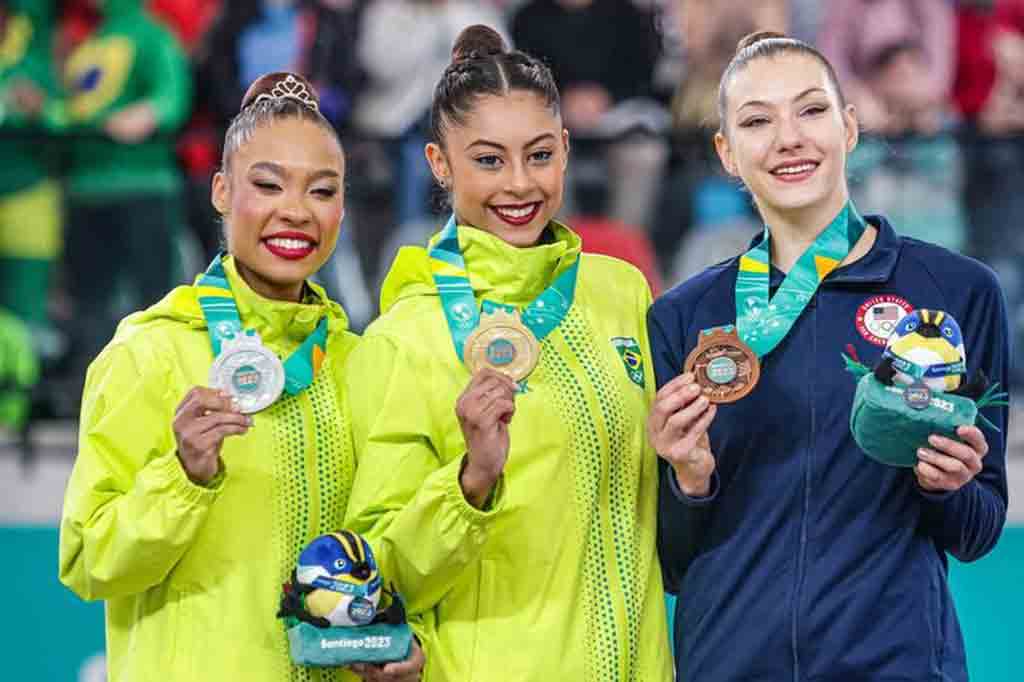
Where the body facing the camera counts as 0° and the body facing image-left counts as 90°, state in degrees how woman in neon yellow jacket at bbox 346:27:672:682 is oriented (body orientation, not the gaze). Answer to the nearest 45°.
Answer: approximately 315°

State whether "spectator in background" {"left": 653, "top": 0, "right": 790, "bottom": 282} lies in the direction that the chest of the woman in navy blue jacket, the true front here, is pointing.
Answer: no

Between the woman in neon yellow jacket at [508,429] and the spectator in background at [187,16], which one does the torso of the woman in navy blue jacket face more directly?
the woman in neon yellow jacket

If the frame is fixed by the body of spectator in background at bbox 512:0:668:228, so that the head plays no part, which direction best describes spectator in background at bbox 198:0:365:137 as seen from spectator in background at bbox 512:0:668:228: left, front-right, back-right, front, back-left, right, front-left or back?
right

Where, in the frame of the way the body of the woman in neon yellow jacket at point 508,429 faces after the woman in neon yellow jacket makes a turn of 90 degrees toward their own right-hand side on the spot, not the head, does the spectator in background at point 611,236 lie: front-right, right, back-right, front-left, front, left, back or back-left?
back-right

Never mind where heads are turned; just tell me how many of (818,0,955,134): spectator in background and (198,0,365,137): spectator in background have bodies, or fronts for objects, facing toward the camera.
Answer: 2

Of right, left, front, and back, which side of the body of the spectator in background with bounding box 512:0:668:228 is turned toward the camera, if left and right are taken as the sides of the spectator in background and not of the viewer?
front

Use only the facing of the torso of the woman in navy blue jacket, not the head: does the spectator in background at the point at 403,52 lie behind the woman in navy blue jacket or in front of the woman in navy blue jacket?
behind

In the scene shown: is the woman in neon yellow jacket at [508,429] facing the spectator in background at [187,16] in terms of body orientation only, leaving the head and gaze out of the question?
no

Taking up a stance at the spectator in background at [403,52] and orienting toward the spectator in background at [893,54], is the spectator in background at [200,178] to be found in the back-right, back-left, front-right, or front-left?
back-right

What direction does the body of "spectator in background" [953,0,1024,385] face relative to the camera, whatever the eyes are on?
toward the camera

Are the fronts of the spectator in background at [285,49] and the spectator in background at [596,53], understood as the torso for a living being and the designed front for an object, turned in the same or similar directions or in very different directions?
same or similar directions

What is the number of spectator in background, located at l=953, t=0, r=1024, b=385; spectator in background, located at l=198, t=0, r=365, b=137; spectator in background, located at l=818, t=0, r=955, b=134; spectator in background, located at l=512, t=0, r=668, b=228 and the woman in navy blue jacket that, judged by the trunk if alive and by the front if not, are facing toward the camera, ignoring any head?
5

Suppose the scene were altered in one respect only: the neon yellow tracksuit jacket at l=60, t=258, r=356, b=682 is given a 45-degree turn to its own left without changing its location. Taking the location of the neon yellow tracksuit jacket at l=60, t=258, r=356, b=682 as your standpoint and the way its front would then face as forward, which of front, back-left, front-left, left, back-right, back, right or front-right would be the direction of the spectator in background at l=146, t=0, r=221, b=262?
left

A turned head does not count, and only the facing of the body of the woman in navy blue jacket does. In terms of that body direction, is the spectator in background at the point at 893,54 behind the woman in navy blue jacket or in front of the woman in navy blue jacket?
behind

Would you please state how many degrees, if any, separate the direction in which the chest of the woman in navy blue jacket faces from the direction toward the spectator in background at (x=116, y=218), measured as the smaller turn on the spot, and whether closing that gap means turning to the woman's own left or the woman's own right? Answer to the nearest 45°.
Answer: approximately 135° to the woman's own right

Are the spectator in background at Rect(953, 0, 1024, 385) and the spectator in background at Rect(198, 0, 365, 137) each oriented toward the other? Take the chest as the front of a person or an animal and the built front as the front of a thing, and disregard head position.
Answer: no

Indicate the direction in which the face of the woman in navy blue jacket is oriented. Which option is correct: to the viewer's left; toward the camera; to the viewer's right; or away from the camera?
toward the camera

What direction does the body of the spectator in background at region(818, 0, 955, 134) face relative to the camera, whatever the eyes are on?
toward the camera
